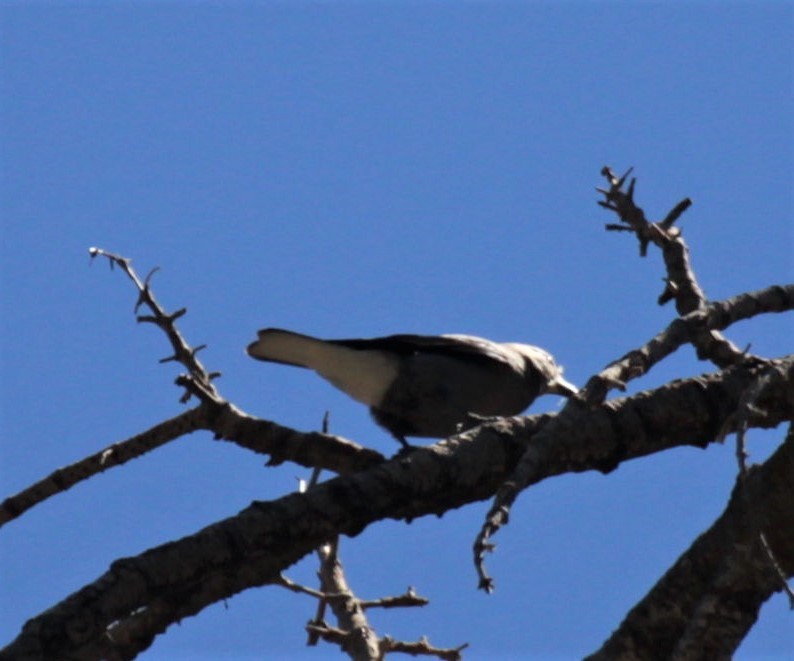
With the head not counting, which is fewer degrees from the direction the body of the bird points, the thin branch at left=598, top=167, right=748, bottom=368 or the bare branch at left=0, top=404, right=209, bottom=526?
the thin branch

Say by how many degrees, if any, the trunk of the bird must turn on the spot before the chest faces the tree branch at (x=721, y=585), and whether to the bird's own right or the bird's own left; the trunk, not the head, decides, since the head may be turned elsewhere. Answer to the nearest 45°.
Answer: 0° — it already faces it

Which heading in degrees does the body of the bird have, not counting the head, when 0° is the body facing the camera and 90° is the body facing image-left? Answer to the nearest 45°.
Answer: approximately 270°
